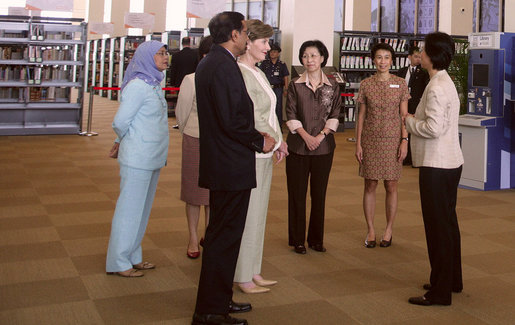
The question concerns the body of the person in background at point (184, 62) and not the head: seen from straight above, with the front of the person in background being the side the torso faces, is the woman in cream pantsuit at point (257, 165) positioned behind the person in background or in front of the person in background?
behind

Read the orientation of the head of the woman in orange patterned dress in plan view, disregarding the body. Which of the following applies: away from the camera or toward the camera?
toward the camera

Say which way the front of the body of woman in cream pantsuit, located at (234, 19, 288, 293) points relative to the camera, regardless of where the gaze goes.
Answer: to the viewer's right

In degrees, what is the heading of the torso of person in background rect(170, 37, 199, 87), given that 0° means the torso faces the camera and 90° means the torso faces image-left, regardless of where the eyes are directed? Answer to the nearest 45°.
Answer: approximately 180°

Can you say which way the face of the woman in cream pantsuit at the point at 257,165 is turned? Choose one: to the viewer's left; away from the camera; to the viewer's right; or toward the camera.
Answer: to the viewer's right

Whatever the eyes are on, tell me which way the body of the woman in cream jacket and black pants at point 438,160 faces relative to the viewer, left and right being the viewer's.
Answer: facing to the left of the viewer

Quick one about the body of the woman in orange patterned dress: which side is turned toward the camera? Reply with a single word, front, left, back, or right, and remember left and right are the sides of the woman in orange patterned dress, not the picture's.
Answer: front

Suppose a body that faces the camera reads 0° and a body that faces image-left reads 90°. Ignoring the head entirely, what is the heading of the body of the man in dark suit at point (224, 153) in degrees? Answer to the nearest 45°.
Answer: approximately 270°

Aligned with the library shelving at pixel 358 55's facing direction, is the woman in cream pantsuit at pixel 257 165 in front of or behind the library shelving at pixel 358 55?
in front

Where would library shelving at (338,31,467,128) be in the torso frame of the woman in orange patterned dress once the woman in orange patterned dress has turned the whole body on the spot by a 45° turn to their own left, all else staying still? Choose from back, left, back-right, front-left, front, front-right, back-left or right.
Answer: back-left

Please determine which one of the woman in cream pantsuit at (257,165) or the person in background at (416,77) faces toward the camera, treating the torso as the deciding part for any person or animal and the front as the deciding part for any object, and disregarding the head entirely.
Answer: the person in background
